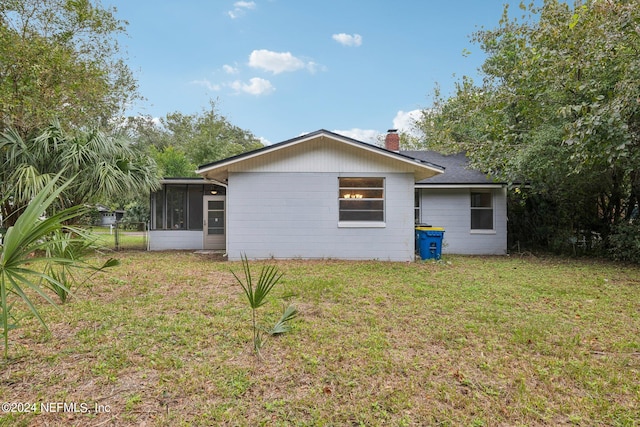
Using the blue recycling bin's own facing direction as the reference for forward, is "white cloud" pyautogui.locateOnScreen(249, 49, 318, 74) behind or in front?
behind

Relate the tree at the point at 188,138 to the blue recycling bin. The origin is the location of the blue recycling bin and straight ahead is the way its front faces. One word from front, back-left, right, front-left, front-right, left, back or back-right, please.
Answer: back-right

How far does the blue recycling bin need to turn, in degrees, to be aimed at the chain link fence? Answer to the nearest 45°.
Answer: approximately 90° to its right

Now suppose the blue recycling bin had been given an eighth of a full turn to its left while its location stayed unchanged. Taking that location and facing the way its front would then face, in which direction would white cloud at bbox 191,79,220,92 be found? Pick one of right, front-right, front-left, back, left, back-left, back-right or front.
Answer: back

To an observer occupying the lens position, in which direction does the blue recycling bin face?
facing the viewer
